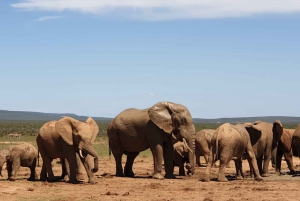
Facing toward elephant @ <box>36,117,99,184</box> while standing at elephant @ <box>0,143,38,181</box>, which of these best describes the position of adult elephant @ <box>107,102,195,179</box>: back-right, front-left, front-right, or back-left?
front-left

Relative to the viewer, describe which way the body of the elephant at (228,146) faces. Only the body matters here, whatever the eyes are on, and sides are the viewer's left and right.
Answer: facing away from the viewer and to the right of the viewer

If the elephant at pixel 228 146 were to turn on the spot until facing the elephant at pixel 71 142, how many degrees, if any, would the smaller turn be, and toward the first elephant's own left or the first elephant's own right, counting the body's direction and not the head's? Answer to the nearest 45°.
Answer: approximately 135° to the first elephant's own left

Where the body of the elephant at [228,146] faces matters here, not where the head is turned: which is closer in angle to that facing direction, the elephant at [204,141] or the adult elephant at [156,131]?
the elephant
